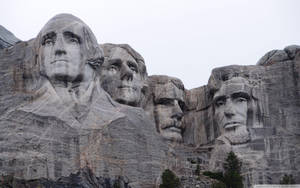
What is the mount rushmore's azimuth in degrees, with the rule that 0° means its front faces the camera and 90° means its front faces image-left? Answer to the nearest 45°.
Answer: approximately 0°

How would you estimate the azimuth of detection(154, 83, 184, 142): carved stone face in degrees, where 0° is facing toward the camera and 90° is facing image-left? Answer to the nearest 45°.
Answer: approximately 315°

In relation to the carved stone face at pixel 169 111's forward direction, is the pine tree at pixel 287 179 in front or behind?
in front
